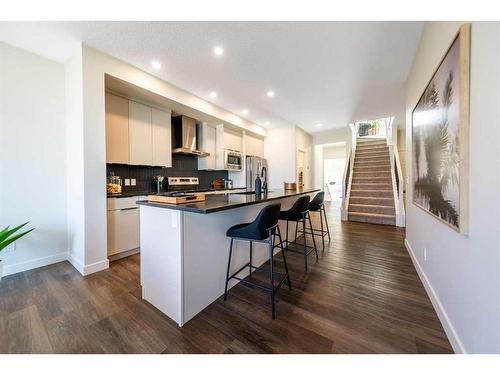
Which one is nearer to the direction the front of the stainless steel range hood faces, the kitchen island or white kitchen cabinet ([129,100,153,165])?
the kitchen island

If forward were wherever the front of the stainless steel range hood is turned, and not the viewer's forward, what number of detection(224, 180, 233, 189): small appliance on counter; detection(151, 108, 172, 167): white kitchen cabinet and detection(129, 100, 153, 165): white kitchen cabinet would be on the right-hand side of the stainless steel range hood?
2

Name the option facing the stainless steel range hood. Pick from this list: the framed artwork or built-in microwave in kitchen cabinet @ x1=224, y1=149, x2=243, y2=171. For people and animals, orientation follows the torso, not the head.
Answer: the framed artwork

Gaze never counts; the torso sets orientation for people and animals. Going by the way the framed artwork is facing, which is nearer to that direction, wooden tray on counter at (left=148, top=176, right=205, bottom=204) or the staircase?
the wooden tray on counter

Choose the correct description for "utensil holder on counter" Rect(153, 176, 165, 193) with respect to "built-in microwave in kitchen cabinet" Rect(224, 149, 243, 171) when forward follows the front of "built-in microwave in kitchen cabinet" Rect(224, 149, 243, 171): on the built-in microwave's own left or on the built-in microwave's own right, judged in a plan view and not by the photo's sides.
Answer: on the built-in microwave's own right

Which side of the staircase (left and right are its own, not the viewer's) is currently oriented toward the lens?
front

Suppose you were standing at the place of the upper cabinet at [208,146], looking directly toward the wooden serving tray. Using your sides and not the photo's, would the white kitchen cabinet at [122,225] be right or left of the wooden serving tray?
right

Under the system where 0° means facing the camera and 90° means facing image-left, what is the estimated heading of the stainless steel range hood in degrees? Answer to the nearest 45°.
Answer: approximately 315°

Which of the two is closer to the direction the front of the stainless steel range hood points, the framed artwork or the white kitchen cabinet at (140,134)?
the framed artwork

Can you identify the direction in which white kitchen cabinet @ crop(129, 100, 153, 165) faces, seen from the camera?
facing the viewer and to the right of the viewer

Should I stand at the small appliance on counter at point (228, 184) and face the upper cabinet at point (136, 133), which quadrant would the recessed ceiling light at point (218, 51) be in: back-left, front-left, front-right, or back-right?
front-left

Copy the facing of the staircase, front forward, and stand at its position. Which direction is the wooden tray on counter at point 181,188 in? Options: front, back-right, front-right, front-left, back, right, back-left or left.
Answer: front-right

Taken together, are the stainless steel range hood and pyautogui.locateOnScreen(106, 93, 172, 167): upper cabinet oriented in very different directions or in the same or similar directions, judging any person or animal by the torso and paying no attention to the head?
same or similar directions

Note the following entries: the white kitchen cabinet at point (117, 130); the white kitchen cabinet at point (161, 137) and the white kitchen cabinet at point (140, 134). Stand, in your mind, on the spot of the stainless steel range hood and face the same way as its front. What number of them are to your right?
3

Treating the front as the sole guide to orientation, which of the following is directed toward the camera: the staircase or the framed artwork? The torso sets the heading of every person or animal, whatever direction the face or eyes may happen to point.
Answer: the staircase

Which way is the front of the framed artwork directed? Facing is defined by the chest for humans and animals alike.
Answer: to the viewer's left

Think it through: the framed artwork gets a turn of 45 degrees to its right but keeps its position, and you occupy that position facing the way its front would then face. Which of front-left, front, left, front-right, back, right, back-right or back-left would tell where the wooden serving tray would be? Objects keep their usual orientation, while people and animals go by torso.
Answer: left

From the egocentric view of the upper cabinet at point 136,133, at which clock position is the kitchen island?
The kitchen island is roughly at 1 o'clock from the upper cabinet.

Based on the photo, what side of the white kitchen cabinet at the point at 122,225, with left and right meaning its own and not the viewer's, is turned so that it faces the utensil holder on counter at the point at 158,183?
left

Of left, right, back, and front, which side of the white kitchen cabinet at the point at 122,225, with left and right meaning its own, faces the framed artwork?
front
